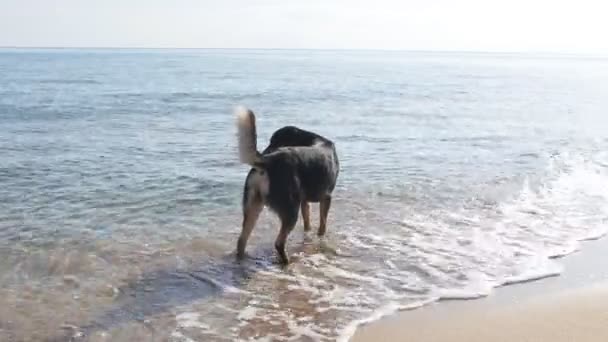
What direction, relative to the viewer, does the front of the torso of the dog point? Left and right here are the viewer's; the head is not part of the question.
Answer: facing away from the viewer and to the right of the viewer
